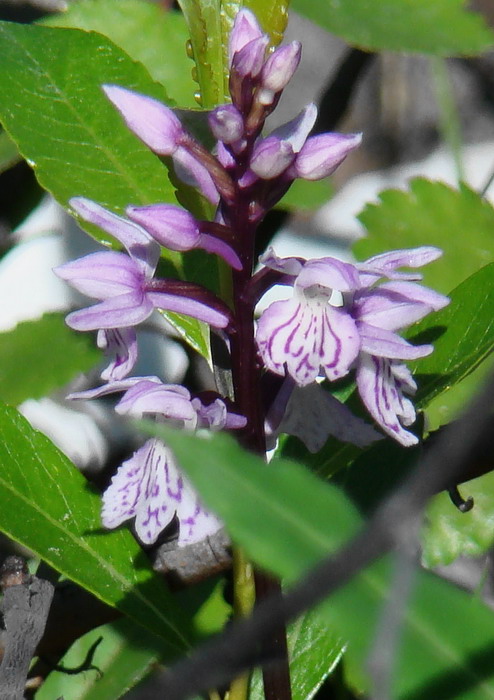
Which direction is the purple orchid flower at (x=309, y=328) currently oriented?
toward the camera

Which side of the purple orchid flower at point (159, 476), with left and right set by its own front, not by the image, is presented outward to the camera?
front

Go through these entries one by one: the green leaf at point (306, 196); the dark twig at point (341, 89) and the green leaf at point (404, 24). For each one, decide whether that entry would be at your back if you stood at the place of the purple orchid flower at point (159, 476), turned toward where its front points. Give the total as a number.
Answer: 3

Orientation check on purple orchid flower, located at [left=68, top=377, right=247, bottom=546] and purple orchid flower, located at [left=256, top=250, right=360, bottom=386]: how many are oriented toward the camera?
2

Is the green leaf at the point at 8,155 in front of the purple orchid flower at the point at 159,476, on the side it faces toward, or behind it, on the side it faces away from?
behind
